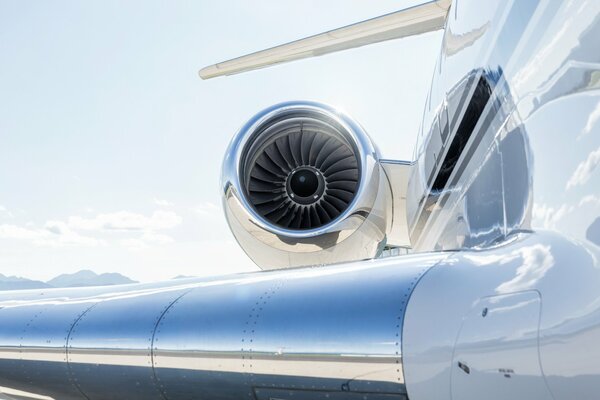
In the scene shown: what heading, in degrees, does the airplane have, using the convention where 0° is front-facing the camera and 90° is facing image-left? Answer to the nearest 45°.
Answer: approximately 0°
